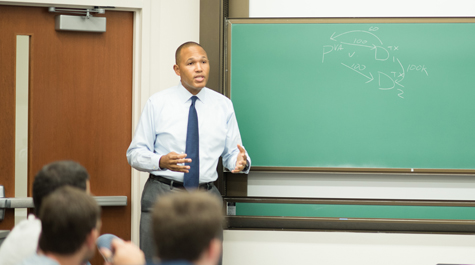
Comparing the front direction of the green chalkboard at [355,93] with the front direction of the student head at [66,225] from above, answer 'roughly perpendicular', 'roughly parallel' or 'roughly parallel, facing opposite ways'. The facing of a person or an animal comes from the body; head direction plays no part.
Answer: roughly parallel, facing opposite ways

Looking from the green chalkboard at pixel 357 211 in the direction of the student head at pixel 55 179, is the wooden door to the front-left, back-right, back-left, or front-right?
front-right

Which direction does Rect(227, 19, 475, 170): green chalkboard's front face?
toward the camera

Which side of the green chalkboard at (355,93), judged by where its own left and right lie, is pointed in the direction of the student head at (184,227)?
front

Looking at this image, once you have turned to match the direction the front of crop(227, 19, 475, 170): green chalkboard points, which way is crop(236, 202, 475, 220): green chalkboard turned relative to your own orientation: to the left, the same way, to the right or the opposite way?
the same way

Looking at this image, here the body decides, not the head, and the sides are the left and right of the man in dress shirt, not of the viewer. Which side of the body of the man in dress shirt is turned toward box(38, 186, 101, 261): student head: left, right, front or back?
front

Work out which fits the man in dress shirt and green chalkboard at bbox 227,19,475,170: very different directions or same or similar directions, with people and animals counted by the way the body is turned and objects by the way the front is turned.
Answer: same or similar directions

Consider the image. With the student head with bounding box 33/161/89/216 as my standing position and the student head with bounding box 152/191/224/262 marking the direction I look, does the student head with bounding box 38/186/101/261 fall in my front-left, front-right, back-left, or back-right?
front-right

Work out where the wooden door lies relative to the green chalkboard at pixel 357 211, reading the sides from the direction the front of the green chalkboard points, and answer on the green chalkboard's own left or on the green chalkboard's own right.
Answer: on the green chalkboard's own right

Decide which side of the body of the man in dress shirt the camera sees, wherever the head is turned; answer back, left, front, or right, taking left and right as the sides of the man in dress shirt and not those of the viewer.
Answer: front

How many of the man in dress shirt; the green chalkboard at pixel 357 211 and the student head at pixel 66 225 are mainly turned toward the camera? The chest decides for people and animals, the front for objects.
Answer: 2

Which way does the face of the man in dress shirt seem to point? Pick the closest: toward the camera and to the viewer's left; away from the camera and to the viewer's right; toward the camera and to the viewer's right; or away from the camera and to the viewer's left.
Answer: toward the camera and to the viewer's right

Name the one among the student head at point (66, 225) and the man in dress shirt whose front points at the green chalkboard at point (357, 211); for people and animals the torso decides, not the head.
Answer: the student head

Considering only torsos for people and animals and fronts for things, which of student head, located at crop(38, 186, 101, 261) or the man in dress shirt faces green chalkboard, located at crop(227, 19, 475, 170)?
the student head

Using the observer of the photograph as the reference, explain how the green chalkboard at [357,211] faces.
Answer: facing the viewer

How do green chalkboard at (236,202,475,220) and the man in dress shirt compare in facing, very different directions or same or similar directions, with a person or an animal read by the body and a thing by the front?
same or similar directions

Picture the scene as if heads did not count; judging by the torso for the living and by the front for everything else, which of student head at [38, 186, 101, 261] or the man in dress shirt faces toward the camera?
the man in dress shirt
